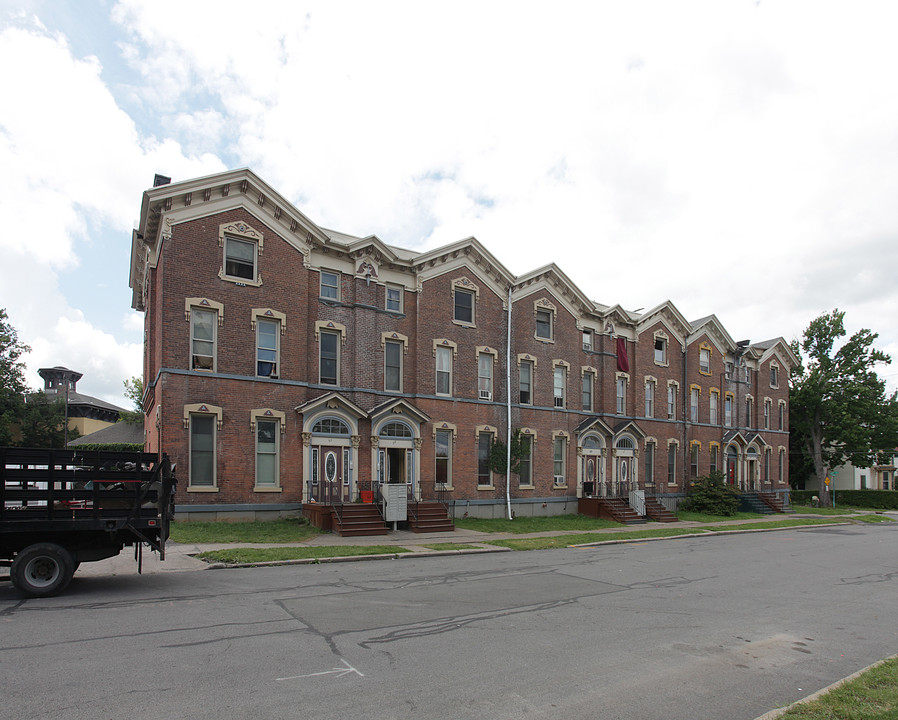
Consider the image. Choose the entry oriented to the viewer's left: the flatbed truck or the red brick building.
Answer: the flatbed truck

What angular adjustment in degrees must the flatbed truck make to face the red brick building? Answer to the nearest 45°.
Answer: approximately 135° to its right

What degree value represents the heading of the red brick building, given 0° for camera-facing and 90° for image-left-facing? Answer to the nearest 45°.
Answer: approximately 315°

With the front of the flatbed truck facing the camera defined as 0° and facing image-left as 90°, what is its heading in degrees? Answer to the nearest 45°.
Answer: approximately 90°

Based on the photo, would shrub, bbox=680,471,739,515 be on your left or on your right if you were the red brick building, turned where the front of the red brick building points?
on your left

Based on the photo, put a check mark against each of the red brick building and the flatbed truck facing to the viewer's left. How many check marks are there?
1

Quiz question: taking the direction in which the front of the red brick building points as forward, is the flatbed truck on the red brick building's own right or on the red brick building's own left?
on the red brick building's own right
